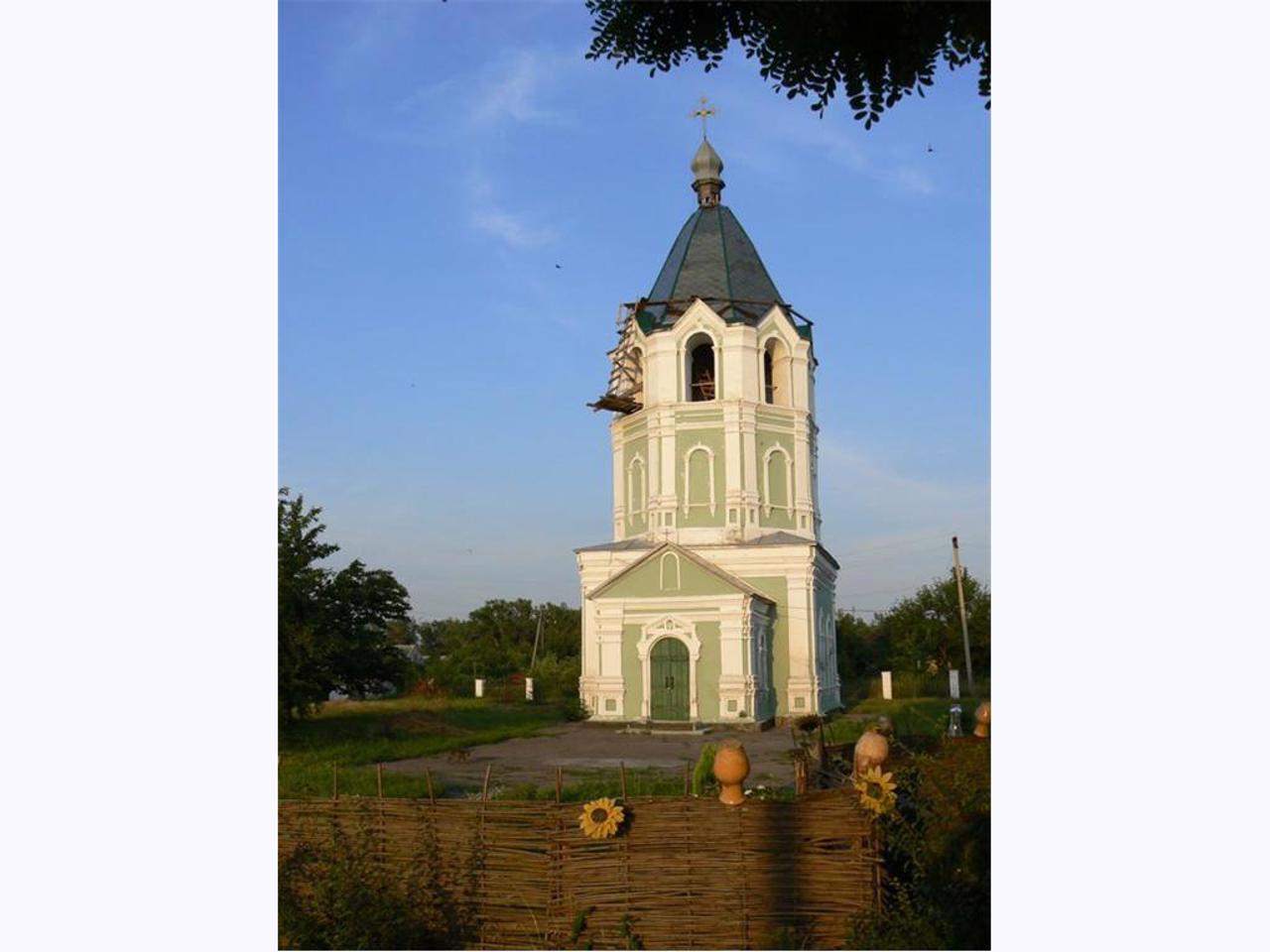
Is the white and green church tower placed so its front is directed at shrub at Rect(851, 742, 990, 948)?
yes

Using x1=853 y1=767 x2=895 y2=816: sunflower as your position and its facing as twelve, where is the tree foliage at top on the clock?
The tree foliage at top is roughly at 12 o'clock from the sunflower.

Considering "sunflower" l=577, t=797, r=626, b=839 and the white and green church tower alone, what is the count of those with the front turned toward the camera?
2

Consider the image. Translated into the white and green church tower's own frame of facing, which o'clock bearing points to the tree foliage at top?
The tree foliage at top is roughly at 12 o'clock from the white and green church tower.

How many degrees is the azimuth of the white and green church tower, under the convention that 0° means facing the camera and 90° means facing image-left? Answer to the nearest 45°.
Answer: approximately 0°

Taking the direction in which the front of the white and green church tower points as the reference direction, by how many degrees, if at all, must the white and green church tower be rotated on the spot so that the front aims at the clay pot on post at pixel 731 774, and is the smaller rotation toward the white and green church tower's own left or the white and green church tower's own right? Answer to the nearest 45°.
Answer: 0° — it already faces it

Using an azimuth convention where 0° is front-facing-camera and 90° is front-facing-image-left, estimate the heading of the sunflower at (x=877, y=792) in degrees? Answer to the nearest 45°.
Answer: approximately 0°

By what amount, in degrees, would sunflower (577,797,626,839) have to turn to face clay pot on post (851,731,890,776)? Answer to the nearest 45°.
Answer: approximately 135° to its left

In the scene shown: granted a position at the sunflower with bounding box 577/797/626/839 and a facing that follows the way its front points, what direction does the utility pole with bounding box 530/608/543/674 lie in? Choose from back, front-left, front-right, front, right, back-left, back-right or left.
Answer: back
